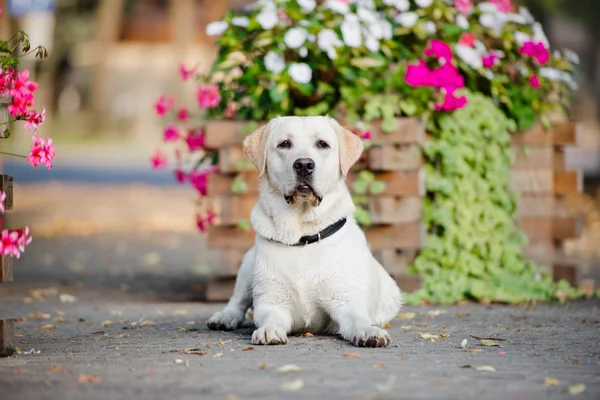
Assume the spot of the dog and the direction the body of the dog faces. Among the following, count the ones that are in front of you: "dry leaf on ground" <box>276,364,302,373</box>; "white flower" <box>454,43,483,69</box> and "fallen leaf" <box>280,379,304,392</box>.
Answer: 2

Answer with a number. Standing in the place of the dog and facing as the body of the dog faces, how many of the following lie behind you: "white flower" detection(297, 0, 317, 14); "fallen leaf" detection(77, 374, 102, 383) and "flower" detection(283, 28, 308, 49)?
2

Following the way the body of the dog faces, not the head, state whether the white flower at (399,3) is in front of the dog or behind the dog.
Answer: behind

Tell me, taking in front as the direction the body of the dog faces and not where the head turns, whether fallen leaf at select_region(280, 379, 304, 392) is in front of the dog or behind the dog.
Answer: in front

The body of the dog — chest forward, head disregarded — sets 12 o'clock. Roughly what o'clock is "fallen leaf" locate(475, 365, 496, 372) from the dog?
The fallen leaf is roughly at 11 o'clock from the dog.

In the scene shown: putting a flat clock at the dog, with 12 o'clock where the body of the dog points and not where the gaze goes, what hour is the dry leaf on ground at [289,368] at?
The dry leaf on ground is roughly at 12 o'clock from the dog.

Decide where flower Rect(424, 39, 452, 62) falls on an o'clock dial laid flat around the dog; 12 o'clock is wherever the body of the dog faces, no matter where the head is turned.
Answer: The flower is roughly at 7 o'clock from the dog.

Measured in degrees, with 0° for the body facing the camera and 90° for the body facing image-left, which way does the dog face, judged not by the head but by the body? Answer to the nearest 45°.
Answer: approximately 0°

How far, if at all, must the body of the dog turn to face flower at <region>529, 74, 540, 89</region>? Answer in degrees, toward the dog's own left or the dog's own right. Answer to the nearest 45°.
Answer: approximately 135° to the dog's own left

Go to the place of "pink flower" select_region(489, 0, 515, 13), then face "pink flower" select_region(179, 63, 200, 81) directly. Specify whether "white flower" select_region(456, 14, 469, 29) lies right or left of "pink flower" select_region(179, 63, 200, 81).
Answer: left

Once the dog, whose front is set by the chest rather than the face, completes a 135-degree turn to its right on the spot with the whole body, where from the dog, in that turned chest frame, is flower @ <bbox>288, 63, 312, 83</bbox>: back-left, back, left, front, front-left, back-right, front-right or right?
front-right

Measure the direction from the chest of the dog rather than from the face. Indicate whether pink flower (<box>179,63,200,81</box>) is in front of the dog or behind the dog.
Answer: behind

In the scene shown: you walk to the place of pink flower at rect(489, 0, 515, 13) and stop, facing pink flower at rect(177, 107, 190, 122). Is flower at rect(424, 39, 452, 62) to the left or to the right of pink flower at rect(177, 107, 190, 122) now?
left

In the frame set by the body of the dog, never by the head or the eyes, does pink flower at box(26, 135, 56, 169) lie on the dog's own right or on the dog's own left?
on the dog's own right

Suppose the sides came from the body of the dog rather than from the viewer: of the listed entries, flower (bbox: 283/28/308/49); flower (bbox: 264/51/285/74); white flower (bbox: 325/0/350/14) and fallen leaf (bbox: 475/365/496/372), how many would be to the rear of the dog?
3
